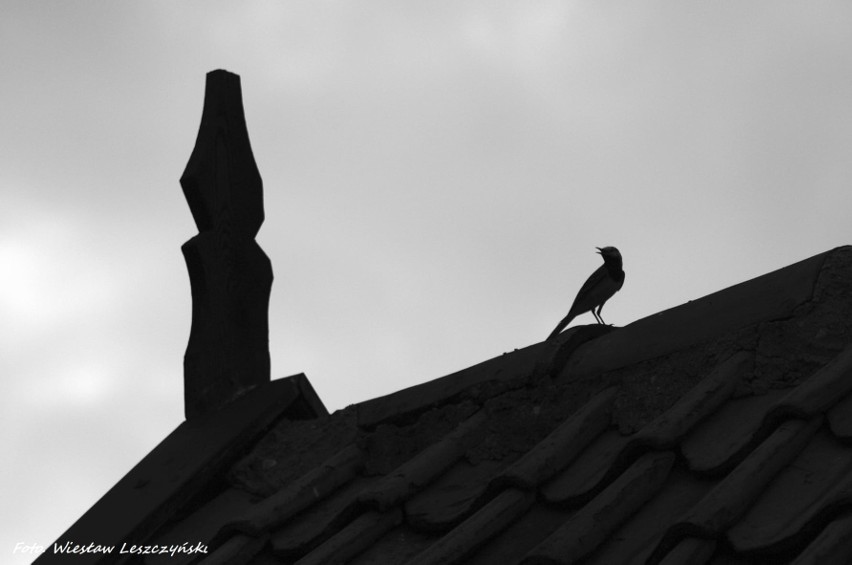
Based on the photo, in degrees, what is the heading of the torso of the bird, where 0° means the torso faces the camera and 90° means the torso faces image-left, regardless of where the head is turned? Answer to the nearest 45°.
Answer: approximately 270°
